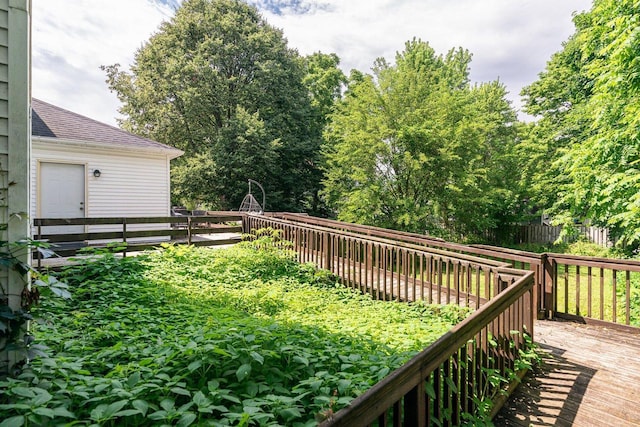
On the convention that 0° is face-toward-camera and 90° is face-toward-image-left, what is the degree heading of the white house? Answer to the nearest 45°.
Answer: approximately 0°

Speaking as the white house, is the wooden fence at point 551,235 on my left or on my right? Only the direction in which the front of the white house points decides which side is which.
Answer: on my left

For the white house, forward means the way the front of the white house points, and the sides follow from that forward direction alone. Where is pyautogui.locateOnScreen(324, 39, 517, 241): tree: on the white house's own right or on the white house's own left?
on the white house's own left

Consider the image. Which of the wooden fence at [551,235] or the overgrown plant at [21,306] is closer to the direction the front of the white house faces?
the overgrown plant

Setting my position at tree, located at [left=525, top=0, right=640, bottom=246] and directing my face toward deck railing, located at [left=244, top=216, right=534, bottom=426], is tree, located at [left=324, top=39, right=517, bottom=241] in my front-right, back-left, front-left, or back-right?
back-right

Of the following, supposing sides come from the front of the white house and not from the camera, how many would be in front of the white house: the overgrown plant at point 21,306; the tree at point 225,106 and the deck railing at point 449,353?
2

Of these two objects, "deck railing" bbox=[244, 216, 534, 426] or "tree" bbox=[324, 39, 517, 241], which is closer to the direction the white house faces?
the deck railing
